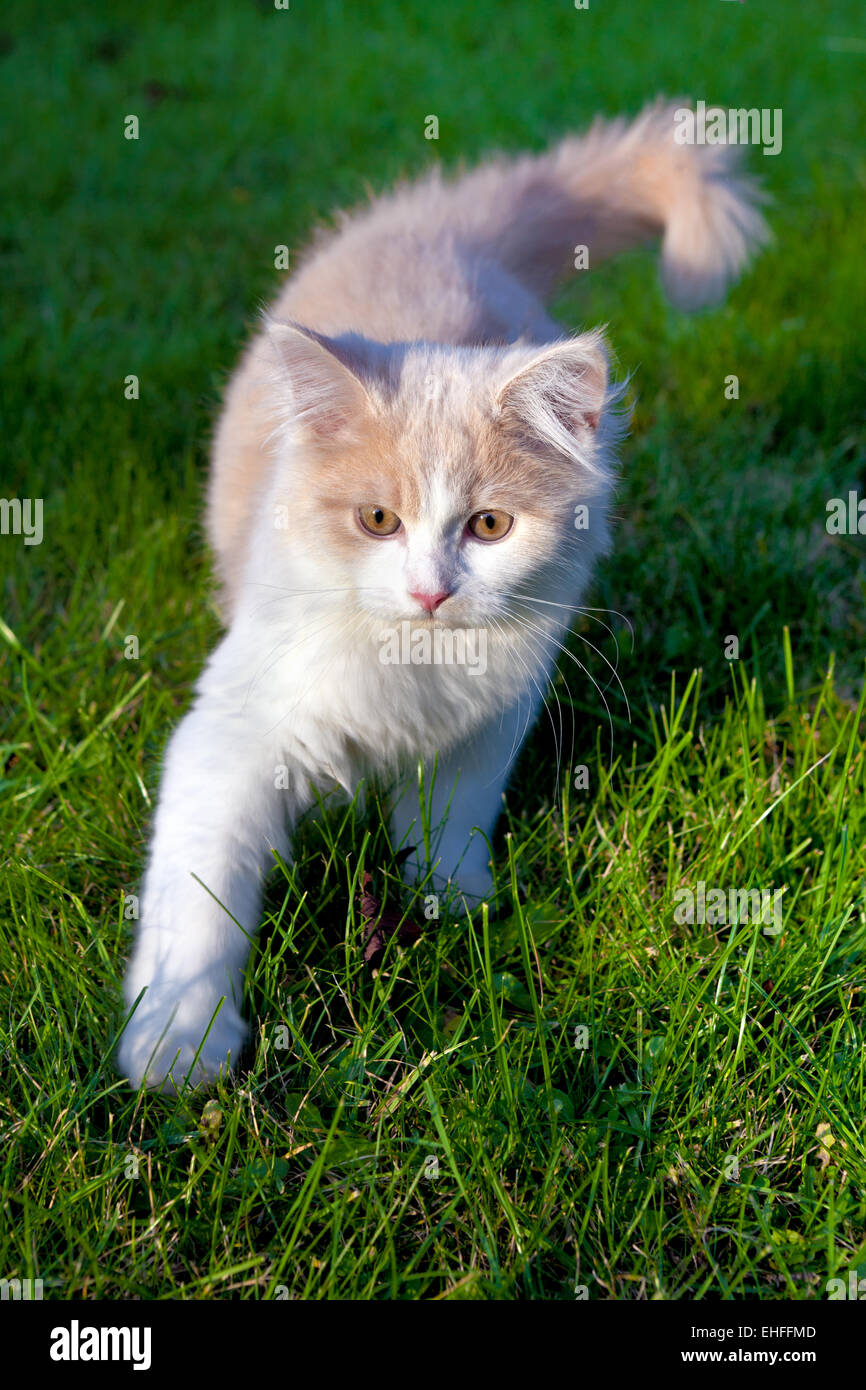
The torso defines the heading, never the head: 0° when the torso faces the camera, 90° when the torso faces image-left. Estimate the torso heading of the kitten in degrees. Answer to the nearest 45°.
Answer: approximately 0°
